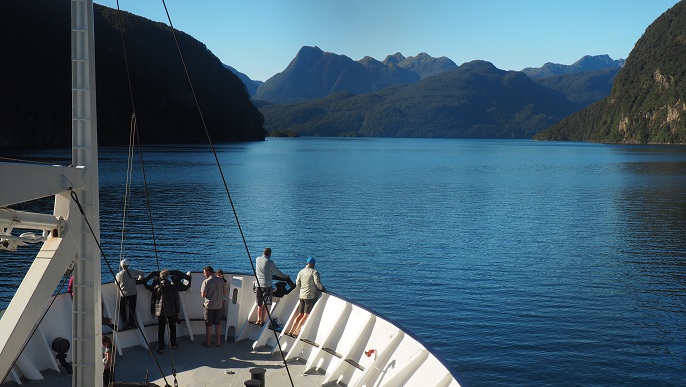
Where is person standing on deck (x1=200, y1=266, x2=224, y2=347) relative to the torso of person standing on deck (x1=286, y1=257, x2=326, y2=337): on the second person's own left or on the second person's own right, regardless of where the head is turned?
on the second person's own left

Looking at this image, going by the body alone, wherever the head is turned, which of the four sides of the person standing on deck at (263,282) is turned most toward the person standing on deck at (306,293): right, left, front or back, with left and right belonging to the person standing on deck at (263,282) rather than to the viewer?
right

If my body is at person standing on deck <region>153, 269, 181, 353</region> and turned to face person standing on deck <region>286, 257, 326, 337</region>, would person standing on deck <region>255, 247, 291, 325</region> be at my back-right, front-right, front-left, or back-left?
front-left

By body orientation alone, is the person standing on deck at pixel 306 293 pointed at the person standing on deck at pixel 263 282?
no

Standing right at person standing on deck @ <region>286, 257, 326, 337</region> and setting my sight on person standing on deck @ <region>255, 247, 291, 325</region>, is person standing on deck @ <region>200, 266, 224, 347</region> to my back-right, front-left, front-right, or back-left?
front-left

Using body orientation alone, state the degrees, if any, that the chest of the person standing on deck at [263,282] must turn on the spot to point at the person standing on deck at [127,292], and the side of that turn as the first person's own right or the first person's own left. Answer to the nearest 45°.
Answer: approximately 135° to the first person's own left

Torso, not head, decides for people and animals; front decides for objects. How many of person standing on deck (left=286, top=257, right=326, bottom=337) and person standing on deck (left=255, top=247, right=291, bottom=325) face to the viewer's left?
0

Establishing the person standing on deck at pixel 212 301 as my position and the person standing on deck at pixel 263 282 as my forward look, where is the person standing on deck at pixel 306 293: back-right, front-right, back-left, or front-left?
front-right

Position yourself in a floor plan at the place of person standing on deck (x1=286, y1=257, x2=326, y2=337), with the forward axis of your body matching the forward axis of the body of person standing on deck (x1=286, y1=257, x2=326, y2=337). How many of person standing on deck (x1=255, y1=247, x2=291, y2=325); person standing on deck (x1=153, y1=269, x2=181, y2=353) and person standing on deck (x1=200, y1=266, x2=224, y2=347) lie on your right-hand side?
0

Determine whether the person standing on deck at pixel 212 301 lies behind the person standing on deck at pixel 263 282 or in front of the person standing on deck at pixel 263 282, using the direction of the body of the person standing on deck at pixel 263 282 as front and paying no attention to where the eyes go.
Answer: behind

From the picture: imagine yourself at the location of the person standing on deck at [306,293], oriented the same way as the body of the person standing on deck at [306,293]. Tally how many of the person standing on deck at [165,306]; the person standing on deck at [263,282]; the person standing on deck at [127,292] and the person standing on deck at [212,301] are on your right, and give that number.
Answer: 0

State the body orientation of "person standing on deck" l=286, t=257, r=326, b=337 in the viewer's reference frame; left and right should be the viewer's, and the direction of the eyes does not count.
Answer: facing away from the viewer and to the right of the viewer

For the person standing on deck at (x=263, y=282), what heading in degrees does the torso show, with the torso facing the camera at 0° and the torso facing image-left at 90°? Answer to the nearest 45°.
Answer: approximately 225°

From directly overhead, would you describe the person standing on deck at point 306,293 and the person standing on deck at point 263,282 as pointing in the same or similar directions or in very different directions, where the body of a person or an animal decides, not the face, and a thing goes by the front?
same or similar directions

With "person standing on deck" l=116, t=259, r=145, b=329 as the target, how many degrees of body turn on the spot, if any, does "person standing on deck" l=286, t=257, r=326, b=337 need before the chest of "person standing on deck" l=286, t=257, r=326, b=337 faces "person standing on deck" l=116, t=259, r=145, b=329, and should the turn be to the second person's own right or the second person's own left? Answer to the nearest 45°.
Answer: approximately 135° to the second person's own left
